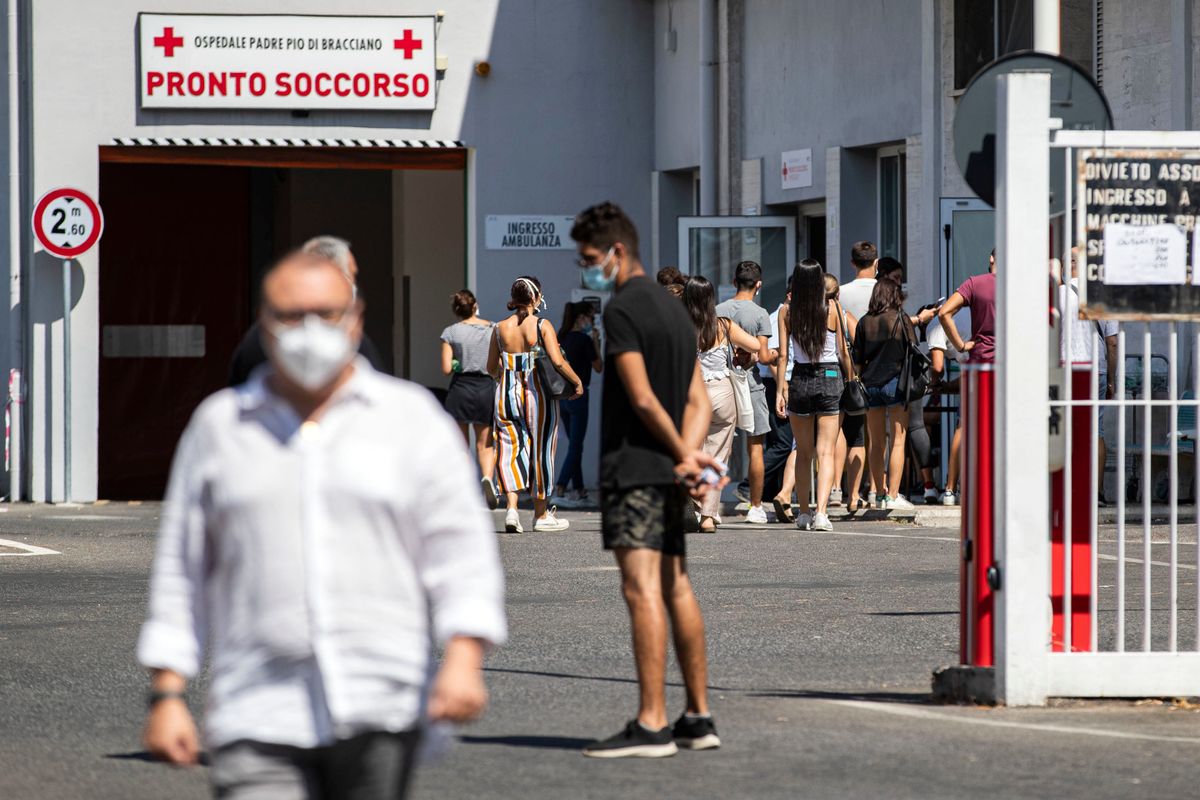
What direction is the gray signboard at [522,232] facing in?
toward the camera

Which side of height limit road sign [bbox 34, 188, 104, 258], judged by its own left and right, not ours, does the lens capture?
front

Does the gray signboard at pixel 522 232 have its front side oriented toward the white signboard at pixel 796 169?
no

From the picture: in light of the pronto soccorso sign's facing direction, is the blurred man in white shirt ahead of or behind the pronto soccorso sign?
ahead

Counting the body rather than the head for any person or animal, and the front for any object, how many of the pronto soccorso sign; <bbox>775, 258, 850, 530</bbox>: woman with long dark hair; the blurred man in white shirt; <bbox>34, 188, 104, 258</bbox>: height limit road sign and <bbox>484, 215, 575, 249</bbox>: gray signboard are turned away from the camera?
1

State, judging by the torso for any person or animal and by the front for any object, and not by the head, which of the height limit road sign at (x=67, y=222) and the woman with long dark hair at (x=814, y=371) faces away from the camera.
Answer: the woman with long dark hair

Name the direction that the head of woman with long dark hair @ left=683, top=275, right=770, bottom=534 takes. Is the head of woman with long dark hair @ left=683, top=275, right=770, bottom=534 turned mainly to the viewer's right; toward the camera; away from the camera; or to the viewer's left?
away from the camera

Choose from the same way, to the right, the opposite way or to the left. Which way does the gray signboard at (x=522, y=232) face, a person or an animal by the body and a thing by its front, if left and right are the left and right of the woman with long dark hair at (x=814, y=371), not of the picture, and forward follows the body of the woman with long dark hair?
the opposite way

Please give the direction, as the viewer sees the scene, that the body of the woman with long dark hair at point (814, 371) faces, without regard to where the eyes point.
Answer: away from the camera

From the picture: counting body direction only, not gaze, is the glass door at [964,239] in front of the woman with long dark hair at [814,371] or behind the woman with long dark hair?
in front

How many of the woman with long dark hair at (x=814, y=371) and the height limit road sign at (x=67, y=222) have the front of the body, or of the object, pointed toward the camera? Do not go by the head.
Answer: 1

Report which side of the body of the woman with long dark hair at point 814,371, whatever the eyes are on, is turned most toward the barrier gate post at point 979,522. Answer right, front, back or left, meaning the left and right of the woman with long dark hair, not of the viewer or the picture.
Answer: back

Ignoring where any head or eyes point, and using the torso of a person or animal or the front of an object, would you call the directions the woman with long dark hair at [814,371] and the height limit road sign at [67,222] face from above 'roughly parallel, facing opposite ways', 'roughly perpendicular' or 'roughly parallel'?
roughly parallel, facing opposite ways

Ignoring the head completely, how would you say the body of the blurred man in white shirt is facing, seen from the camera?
toward the camera

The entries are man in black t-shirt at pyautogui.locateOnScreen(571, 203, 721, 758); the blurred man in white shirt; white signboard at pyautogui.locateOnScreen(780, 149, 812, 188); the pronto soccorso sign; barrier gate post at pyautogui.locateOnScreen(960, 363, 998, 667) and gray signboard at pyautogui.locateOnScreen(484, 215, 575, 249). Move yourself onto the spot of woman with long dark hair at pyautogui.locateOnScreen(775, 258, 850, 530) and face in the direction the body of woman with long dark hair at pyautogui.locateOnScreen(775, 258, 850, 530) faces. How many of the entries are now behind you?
3

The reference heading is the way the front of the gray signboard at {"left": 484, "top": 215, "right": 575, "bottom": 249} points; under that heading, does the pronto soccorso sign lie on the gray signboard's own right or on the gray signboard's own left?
on the gray signboard's own right

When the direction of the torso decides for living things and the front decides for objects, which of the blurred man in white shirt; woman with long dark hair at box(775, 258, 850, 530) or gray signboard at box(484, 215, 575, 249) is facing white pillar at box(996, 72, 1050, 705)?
the gray signboard

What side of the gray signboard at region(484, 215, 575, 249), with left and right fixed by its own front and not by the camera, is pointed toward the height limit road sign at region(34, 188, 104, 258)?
right

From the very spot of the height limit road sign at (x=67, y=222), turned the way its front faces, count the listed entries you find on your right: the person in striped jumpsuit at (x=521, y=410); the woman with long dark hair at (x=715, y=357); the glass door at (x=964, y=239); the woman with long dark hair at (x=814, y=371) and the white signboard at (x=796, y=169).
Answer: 0

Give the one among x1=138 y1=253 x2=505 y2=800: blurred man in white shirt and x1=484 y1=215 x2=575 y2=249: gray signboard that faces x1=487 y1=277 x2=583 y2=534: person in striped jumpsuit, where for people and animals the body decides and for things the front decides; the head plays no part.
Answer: the gray signboard

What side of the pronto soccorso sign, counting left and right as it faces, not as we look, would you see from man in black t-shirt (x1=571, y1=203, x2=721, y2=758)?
front

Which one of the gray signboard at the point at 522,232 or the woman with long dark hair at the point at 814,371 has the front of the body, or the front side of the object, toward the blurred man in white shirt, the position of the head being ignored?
the gray signboard
